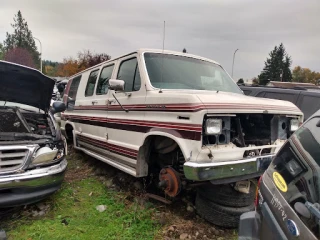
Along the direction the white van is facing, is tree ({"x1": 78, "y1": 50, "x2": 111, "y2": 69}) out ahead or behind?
behind

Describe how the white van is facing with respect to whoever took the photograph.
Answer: facing the viewer and to the right of the viewer

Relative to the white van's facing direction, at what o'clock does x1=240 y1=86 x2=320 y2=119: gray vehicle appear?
The gray vehicle is roughly at 9 o'clock from the white van.

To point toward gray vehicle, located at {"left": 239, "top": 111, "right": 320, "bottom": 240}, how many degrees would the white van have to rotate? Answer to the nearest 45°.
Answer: approximately 45° to its right

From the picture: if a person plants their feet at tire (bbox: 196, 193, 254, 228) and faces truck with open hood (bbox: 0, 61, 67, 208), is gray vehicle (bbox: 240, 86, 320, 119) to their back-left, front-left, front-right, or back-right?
back-right

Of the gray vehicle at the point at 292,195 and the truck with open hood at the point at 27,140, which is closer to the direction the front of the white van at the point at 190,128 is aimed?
the gray vehicle
